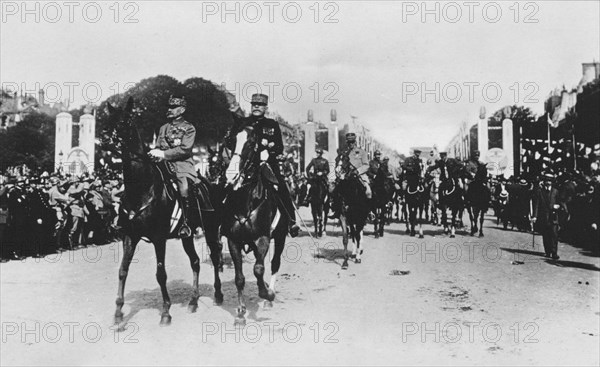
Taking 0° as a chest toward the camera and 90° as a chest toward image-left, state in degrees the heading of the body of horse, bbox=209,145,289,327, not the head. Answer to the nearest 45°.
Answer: approximately 45°

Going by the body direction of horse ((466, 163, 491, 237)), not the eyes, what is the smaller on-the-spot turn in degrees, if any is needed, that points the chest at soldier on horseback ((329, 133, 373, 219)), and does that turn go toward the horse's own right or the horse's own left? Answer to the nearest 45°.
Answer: approximately 45° to the horse's own right

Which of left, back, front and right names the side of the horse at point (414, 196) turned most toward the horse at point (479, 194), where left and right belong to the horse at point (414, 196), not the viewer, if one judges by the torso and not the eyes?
left

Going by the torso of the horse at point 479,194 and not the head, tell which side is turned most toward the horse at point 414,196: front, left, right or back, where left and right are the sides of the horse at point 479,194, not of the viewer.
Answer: right

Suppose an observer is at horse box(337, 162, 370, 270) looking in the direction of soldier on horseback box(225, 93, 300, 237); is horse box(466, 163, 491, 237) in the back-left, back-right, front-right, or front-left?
back-left

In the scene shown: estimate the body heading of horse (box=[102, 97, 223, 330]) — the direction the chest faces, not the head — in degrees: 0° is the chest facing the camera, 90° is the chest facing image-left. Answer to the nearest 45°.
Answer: approximately 45°

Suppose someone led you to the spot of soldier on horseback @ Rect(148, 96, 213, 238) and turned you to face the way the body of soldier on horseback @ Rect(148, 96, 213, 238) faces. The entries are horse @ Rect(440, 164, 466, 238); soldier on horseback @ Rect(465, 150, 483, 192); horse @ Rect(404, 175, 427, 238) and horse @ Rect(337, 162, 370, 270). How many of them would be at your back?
4

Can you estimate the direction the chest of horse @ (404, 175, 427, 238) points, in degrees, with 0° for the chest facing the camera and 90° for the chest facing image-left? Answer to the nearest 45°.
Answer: approximately 0°

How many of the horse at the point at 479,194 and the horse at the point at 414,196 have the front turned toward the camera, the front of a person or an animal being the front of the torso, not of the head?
2

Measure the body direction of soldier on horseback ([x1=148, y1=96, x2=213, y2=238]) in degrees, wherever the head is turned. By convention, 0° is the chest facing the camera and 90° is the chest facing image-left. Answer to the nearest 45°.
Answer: approximately 45°

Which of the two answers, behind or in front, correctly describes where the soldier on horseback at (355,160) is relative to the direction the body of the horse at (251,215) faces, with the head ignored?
behind
